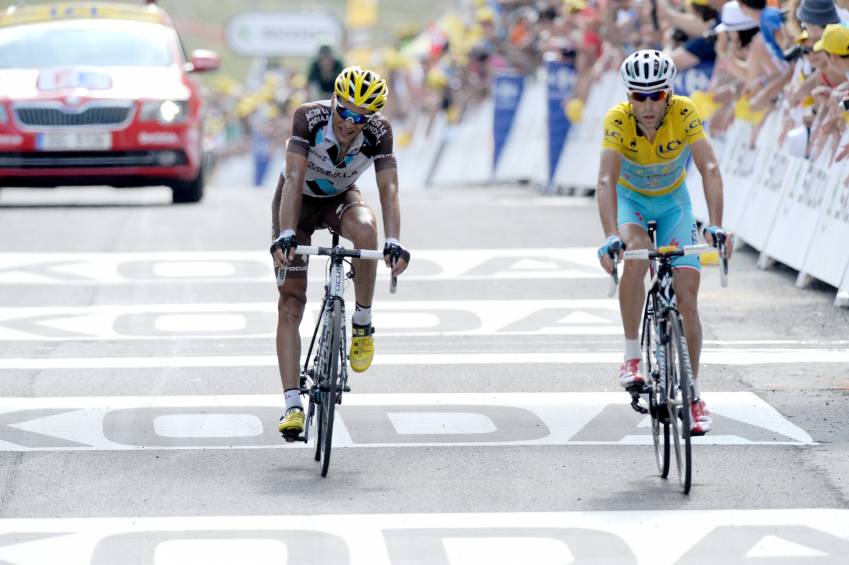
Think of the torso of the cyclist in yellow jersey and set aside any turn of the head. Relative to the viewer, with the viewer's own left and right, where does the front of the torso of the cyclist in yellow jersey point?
facing the viewer

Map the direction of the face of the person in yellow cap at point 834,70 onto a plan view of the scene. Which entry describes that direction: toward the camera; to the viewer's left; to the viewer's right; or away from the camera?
to the viewer's left

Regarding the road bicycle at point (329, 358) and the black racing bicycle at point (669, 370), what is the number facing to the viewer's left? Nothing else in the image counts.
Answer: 0

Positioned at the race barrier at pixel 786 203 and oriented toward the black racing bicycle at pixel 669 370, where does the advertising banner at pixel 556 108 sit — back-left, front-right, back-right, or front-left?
back-right

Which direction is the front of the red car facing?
toward the camera

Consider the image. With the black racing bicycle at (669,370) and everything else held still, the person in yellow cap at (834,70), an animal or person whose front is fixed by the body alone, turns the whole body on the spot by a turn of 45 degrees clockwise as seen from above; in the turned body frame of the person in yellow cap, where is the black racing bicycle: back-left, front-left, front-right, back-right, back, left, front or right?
back-left

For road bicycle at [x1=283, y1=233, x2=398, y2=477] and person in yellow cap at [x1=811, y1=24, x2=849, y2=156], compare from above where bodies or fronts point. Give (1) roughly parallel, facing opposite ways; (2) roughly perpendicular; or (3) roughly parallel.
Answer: roughly perpendicular

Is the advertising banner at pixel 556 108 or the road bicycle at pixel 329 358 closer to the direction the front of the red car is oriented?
the road bicycle

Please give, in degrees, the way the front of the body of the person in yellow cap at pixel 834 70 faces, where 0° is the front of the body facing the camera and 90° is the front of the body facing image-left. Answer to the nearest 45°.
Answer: approximately 90°

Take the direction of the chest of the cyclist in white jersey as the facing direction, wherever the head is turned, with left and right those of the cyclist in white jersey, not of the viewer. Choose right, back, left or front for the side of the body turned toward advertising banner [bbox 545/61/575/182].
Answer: back

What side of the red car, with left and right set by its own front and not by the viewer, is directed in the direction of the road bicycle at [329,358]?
front

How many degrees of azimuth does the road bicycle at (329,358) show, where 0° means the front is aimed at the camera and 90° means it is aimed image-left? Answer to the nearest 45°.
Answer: approximately 0°

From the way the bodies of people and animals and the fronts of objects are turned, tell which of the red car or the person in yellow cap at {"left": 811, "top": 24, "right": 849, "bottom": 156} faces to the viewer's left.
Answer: the person in yellow cap
